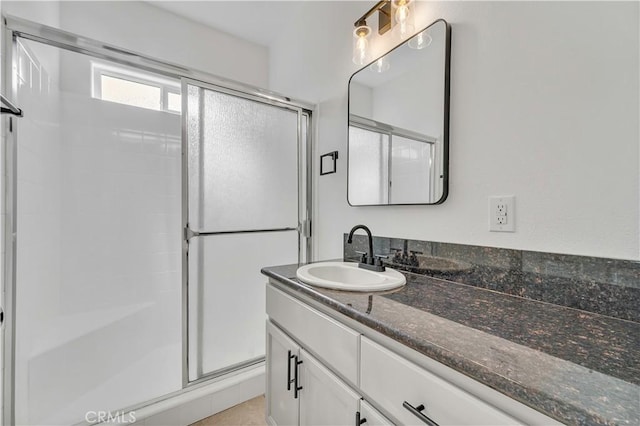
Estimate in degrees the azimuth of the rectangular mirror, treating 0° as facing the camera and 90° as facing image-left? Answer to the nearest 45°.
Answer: approximately 45°

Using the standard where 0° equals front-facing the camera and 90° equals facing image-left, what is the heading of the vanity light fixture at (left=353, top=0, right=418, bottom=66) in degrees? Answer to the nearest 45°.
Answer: approximately 45°
